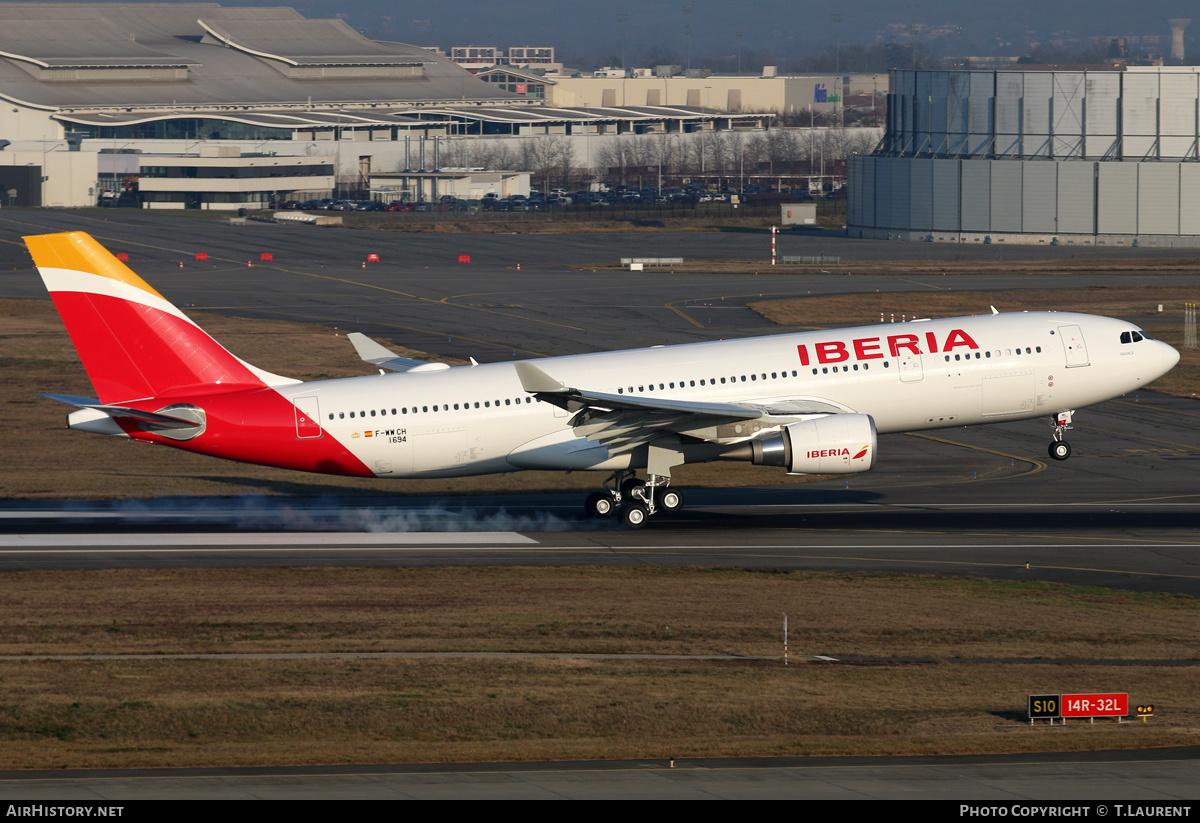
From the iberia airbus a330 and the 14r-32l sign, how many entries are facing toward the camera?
1

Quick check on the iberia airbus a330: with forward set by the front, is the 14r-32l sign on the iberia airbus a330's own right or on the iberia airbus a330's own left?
on the iberia airbus a330's own right

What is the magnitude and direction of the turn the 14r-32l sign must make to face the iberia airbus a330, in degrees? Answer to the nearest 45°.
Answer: approximately 135° to its right

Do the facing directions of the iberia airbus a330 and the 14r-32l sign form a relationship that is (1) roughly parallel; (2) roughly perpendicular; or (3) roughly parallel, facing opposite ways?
roughly perpendicular

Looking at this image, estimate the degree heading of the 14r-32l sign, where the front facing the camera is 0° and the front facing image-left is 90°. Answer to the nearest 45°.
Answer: approximately 0°

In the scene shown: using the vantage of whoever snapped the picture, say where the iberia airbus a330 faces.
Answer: facing to the right of the viewer
